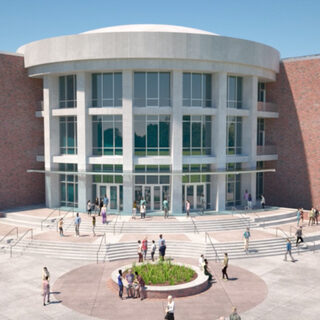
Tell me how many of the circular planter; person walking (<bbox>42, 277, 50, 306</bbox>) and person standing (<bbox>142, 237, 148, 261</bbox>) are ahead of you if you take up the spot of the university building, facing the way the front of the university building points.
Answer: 3

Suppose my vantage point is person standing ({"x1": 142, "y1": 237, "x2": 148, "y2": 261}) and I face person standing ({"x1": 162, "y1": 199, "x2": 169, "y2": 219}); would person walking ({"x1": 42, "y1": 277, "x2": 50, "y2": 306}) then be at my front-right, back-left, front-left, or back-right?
back-left

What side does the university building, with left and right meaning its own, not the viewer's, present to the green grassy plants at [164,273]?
front

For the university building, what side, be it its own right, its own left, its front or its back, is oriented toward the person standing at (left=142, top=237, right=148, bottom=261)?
front

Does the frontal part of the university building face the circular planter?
yes

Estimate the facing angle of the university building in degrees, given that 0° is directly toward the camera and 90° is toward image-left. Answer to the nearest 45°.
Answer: approximately 0°
